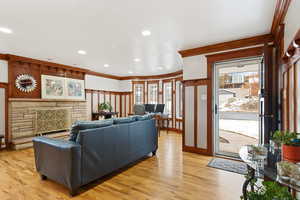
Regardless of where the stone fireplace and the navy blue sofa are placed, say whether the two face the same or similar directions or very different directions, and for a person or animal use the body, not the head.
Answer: very different directions

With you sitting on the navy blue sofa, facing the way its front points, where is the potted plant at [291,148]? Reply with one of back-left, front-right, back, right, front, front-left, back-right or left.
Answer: back

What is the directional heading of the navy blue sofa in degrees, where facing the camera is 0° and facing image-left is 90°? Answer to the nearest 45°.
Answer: approximately 135°

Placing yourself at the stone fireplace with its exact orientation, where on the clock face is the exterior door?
The exterior door is roughly at 11 o'clock from the stone fireplace.

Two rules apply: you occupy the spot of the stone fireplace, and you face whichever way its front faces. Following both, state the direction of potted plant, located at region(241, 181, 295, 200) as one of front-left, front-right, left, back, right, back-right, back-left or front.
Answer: front-right

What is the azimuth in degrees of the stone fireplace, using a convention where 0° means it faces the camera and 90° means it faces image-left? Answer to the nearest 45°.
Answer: approximately 315°

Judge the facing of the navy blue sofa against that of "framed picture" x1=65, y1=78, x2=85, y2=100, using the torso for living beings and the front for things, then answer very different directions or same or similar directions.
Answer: very different directions

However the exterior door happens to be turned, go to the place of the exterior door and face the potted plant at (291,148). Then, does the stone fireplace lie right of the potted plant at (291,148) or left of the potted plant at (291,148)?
right
